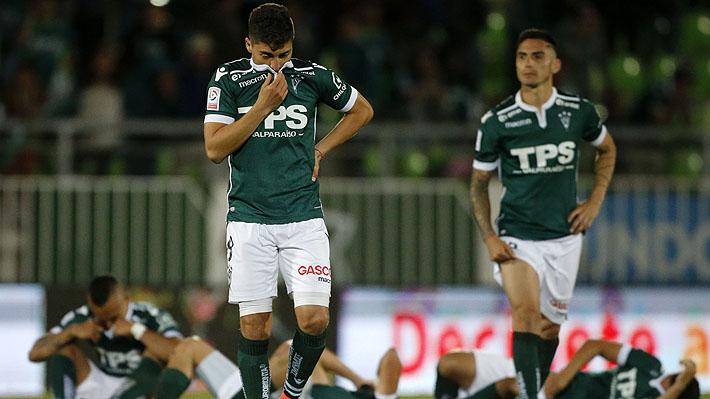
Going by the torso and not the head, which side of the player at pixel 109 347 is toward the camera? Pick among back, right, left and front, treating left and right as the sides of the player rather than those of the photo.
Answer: front

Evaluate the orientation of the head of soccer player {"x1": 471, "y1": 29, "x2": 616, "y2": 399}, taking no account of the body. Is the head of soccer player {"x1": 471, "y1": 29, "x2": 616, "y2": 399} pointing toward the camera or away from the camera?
toward the camera

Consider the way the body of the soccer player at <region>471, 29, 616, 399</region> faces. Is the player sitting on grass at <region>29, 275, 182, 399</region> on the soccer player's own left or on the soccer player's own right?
on the soccer player's own right

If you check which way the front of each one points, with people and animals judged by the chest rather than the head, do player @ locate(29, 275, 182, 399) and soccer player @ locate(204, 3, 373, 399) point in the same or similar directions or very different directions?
same or similar directions

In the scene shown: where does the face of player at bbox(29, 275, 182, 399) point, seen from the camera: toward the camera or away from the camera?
toward the camera

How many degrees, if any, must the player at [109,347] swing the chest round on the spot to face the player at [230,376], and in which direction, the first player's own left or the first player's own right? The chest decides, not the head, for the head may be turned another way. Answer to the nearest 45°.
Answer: approximately 45° to the first player's own left

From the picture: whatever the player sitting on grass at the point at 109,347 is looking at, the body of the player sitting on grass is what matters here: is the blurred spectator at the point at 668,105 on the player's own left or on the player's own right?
on the player's own left

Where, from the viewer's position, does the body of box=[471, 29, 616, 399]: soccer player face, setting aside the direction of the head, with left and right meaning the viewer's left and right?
facing the viewer

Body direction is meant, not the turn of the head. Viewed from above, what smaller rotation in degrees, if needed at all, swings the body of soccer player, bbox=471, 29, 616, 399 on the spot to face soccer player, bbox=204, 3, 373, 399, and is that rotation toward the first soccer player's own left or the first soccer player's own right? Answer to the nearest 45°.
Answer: approximately 45° to the first soccer player's own right

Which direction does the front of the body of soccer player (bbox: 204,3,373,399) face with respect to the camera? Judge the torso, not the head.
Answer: toward the camera

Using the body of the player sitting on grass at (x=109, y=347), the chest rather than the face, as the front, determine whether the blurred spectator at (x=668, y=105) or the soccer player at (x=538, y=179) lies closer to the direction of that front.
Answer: the soccer player
